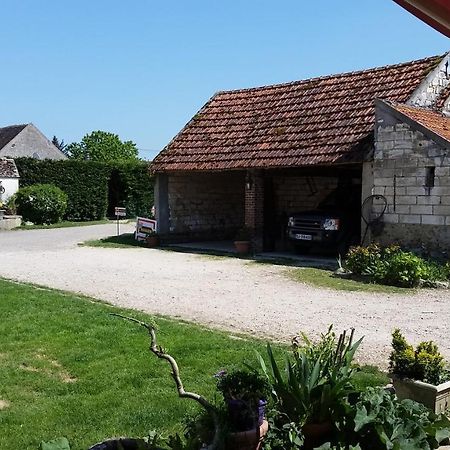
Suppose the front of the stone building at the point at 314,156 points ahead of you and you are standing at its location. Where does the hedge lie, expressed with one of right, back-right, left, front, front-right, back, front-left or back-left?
right

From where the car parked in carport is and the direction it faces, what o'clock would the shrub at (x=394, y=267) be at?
The shrub is roughly at 10 o'clock from the car parked in carport.

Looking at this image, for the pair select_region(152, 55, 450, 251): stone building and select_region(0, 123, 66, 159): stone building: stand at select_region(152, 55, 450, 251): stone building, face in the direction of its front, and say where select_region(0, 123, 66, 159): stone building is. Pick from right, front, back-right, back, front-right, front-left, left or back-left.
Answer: right

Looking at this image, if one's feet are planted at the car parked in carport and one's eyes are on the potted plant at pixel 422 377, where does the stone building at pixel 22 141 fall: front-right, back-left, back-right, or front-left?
back-right

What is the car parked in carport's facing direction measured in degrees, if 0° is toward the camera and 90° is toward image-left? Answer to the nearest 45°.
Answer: approximately 45°

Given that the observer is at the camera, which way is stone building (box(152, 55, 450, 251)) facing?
facing the viewer and to the left of the viewer

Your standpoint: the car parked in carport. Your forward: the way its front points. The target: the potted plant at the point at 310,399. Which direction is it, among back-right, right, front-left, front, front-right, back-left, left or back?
front-left

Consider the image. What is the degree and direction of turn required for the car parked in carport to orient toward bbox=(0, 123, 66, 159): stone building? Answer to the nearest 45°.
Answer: approximately 90° to its right

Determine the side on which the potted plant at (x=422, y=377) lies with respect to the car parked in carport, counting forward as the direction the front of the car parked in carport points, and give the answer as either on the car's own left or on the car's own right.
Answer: on the car's own left

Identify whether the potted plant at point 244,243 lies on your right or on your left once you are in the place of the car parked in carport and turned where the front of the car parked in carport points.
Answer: on your right

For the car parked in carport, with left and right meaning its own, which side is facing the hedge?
right
